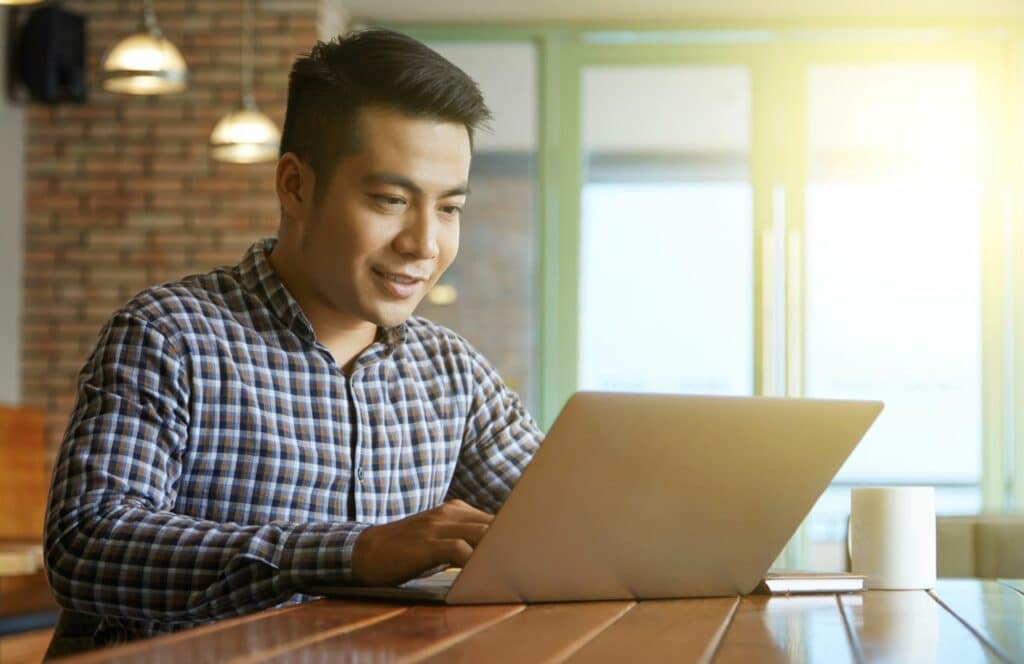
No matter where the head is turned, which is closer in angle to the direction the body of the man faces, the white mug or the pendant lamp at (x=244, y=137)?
the white mug

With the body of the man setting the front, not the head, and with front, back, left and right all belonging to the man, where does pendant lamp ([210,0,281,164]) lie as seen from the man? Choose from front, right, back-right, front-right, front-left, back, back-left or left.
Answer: back-left

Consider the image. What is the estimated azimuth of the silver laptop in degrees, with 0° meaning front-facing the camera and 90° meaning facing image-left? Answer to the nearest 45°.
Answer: approximately 135°

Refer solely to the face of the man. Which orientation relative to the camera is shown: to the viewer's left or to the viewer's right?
to the viewer's right

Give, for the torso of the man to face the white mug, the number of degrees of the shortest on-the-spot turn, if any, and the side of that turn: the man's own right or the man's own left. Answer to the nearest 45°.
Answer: approximately 45° to the man's own left

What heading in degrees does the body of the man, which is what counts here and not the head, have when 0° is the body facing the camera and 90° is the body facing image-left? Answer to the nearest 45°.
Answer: approximately 315°

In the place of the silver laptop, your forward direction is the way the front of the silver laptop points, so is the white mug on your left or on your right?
on your right
